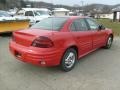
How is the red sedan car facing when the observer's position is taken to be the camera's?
facing away from the viewer and to the right of the viewer
